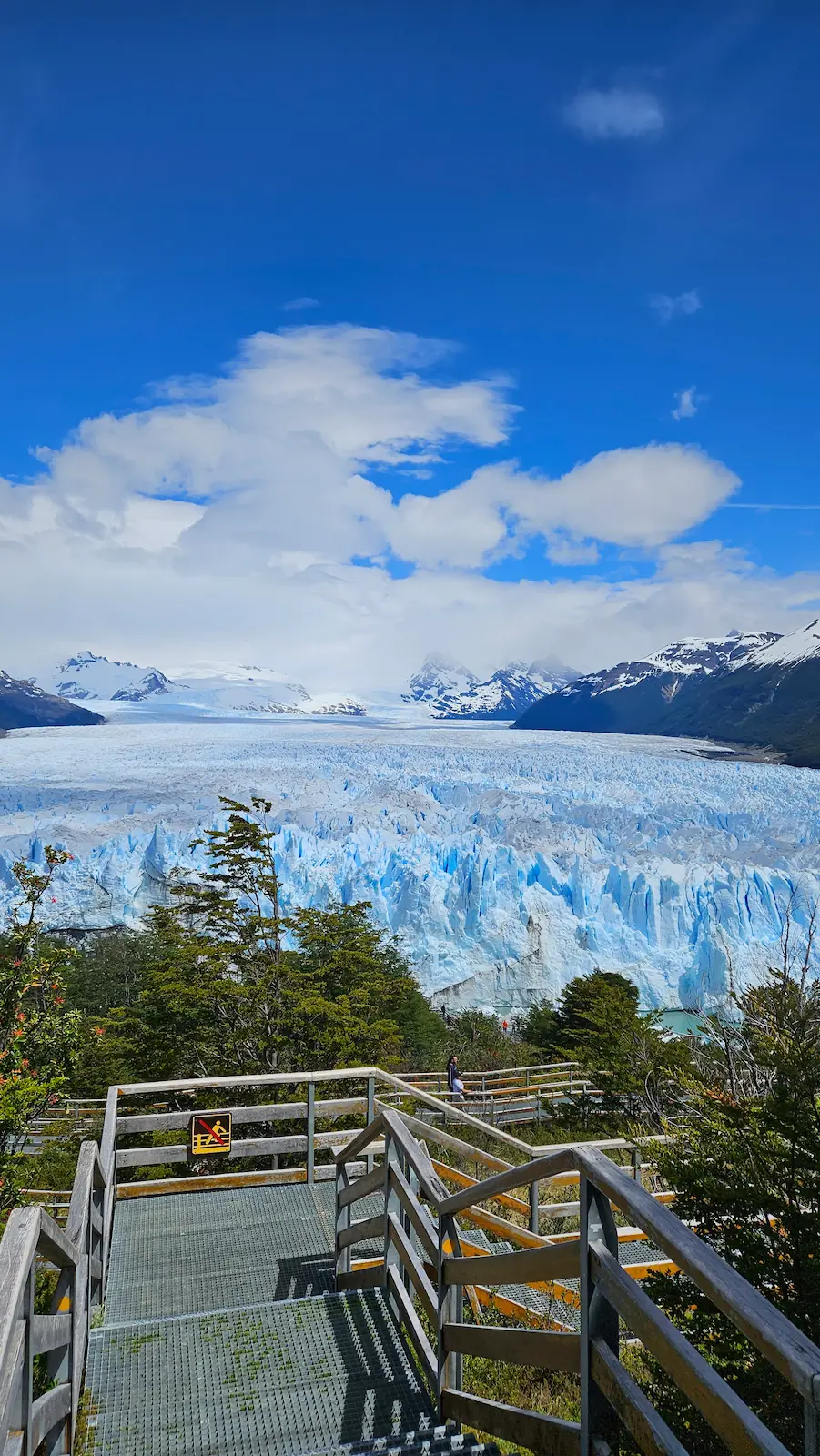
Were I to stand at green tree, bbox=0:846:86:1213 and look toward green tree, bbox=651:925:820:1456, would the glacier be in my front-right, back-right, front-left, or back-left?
back-left

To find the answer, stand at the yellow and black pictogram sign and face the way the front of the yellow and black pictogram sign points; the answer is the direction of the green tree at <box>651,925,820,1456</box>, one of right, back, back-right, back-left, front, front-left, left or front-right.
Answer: front-left

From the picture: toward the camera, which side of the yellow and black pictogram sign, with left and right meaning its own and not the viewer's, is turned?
front

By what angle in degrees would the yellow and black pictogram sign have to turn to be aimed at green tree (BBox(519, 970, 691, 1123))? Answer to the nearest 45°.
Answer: approximately 135° to its left

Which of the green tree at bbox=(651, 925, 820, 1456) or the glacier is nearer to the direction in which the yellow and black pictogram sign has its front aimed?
the green tree

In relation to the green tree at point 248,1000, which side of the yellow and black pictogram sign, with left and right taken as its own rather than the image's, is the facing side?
back

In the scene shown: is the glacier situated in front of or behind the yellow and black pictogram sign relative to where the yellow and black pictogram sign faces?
behind
